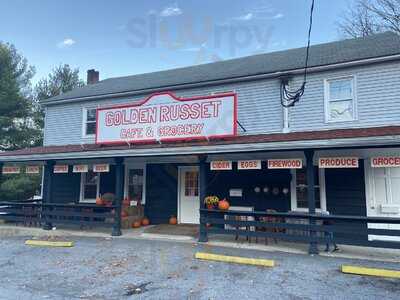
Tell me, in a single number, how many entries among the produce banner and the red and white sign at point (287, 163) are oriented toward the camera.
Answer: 2

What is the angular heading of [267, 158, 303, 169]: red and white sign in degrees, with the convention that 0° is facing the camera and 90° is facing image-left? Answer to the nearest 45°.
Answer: approximately 0°

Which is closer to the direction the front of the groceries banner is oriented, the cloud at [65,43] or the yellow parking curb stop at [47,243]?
the yellow parking curb stop

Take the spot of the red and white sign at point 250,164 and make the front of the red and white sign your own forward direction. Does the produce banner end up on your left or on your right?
on your left

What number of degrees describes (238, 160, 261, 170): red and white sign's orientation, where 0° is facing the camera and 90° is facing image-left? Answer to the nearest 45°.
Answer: approximately 0°

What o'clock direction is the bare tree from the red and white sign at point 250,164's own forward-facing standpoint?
The bare tree is roughly at 7 o'clock from the red and white sign.

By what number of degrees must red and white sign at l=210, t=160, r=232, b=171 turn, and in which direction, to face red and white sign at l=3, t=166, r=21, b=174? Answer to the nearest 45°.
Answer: approximately 90° to its right

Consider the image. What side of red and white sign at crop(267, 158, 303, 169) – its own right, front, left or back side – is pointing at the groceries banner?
left
